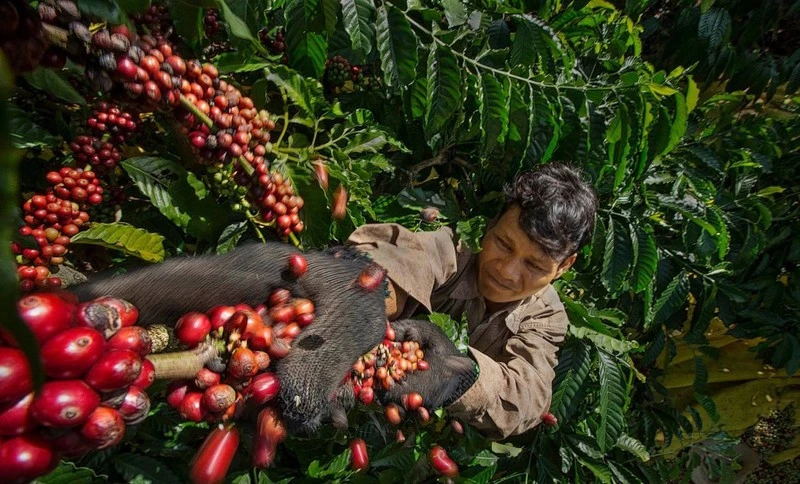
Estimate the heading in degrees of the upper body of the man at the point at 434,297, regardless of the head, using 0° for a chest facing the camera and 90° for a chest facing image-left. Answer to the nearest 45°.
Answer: approximately 45°

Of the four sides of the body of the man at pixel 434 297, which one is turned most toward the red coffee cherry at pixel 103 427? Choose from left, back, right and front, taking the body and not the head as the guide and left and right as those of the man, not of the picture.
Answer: front

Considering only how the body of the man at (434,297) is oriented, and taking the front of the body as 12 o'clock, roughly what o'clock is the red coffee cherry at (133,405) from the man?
The red coffee cherry is roughly at 12 o'clock from the man.

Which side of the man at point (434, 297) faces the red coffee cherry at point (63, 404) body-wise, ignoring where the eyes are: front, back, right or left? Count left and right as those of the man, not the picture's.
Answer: front

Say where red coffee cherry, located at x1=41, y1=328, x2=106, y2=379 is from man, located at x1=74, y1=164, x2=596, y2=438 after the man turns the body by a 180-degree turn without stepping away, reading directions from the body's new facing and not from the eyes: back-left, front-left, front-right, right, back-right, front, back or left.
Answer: back

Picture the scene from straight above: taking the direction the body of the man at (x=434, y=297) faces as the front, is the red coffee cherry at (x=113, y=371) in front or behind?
in front
